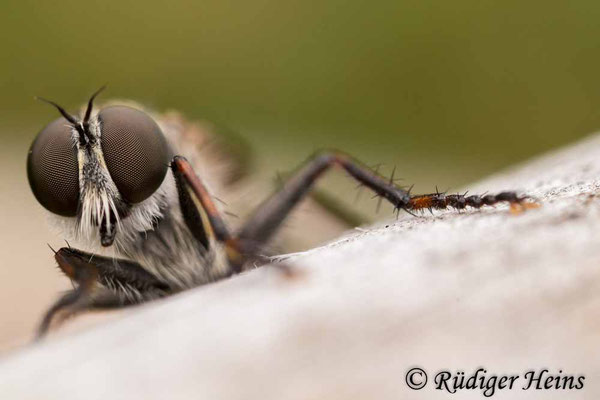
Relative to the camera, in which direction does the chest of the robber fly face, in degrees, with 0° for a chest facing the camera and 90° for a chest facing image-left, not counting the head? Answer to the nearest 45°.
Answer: approximately 45°
